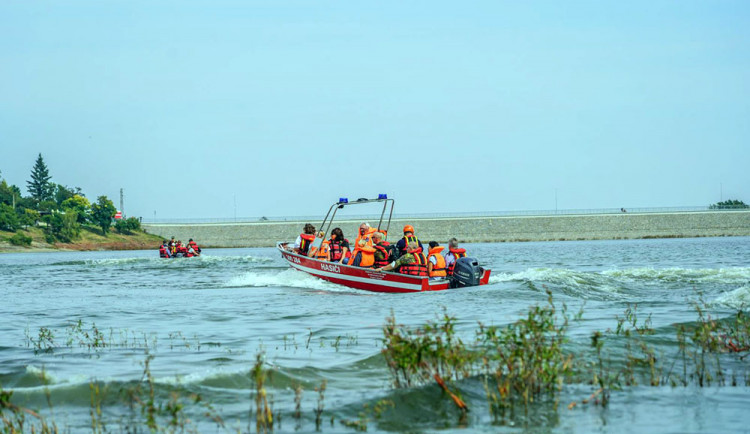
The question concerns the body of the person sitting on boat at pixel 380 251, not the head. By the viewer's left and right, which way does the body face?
facing to the left of the viewer

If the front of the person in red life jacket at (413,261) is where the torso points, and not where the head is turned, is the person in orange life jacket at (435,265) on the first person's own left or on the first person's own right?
on the first person's own right

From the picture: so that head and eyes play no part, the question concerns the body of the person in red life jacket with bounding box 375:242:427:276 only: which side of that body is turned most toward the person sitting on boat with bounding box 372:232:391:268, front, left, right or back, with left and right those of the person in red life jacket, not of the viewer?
front

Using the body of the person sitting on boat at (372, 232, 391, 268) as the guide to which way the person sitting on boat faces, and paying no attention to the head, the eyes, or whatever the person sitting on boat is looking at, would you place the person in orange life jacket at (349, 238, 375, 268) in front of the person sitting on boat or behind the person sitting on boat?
in front

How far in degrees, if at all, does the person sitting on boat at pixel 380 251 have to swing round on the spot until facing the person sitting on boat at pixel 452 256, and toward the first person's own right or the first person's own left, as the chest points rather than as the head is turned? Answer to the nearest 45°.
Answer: approximately 180°

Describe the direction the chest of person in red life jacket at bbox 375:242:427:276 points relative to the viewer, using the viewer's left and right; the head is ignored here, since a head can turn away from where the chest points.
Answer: facing away from the viewer and to the left of the viewer

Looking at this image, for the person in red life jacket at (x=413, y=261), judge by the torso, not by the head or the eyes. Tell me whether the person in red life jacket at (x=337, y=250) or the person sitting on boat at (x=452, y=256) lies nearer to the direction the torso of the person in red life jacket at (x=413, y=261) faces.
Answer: the person in red life jacket

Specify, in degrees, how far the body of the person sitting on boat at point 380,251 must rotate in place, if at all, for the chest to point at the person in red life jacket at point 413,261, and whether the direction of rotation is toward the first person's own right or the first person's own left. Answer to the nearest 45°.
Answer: approximately 135° to the first person's own left

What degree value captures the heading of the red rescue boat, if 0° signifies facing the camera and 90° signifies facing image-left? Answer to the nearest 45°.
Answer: approximately 135°
